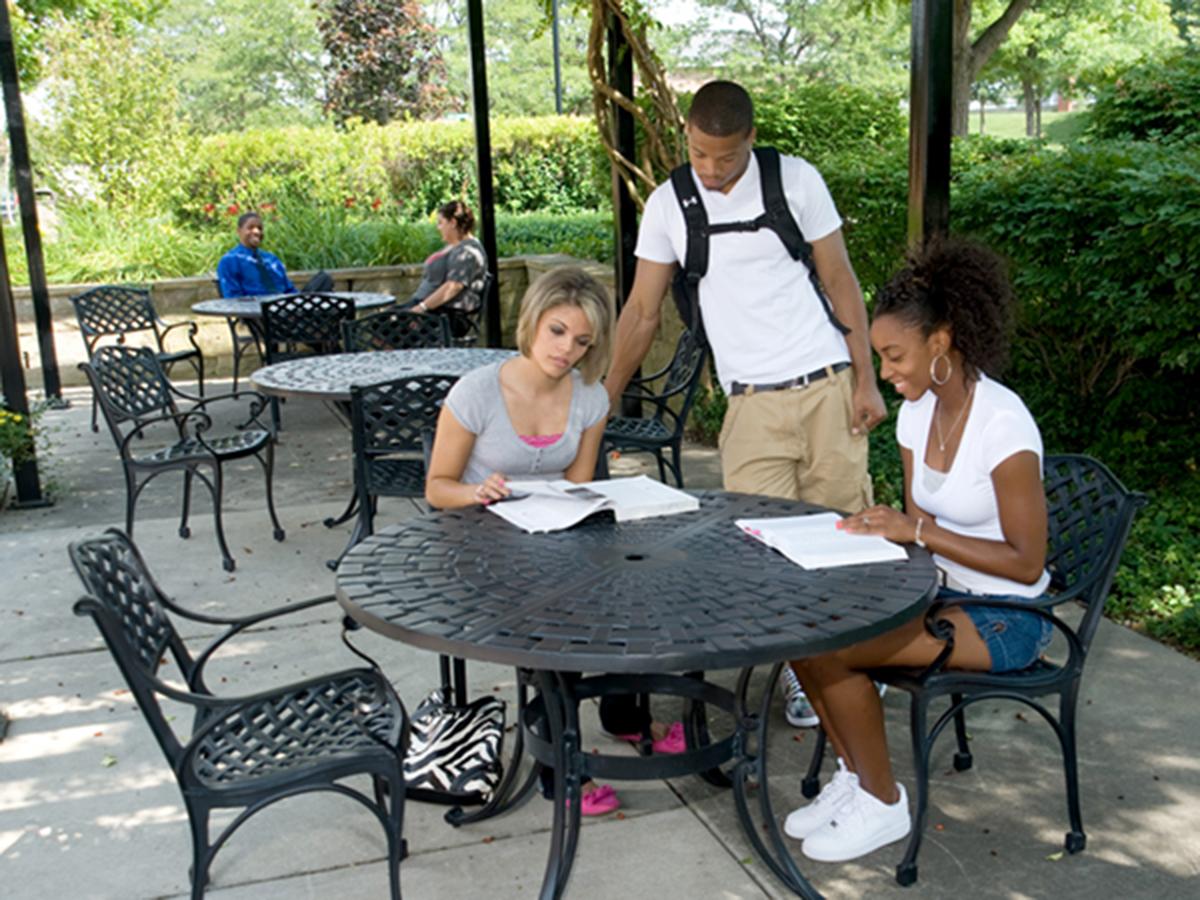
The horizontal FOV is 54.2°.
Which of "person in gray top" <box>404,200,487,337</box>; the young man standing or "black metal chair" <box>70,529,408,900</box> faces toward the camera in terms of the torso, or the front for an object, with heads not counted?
the young man standing

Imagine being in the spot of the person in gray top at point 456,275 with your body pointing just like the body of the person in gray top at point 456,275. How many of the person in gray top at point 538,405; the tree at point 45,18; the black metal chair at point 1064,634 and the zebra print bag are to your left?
3

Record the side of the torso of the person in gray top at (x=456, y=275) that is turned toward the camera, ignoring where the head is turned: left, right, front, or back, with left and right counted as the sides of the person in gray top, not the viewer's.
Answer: left

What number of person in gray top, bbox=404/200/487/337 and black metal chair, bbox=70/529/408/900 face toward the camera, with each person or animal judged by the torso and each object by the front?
0

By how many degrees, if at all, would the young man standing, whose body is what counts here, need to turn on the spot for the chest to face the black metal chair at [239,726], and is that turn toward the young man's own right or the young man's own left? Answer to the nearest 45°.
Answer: approximately 45° to the young man's own right

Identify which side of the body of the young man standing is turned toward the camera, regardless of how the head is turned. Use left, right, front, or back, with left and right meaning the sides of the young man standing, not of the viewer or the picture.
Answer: front

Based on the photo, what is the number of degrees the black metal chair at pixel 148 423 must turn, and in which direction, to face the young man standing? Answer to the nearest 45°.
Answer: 0° — it already faces them

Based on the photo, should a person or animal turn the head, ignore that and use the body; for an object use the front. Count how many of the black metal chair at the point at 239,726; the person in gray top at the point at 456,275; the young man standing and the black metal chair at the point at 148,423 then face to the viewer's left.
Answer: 1

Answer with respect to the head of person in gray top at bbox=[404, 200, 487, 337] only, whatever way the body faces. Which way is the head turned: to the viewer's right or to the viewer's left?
to the viewer's left

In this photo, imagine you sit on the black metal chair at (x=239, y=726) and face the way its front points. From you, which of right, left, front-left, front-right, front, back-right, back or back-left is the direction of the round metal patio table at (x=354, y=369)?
left

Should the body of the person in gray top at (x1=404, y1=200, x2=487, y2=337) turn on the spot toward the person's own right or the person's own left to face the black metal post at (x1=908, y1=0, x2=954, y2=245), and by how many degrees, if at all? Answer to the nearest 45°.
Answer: approximately 135° to the person's own left

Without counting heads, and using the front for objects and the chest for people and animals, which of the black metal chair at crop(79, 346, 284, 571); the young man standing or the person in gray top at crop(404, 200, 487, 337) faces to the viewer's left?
the person in gray top

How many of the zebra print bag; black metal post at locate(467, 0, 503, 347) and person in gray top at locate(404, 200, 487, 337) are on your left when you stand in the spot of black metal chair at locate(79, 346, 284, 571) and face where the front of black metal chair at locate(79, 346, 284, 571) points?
2

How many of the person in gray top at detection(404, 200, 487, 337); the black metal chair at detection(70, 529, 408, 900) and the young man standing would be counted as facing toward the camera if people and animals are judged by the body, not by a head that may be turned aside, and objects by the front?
1

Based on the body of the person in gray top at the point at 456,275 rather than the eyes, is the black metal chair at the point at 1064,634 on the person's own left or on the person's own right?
on the person's own left

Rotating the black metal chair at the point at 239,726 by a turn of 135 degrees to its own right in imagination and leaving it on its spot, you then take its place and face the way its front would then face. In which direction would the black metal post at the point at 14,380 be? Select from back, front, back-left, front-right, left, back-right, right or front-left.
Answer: back-right

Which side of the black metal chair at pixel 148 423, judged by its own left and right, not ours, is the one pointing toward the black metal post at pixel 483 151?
left

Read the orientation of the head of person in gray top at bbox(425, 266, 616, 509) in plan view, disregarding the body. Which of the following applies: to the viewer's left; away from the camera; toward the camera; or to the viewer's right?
toward the camera

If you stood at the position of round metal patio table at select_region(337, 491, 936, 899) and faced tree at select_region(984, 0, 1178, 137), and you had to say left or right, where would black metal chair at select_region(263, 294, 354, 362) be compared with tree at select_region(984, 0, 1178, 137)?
left

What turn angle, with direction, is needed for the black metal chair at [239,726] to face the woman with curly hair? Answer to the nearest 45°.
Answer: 0° — it already faces them

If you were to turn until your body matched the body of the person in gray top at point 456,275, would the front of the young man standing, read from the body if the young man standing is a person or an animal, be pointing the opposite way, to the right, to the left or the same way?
to the left

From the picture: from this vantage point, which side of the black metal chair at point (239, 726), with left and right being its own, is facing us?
right

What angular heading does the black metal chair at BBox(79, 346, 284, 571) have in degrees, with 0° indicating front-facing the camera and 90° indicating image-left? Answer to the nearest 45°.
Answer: approximately 315°

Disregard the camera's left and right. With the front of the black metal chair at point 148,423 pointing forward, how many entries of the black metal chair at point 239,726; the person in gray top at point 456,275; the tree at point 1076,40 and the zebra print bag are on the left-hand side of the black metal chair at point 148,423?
2
